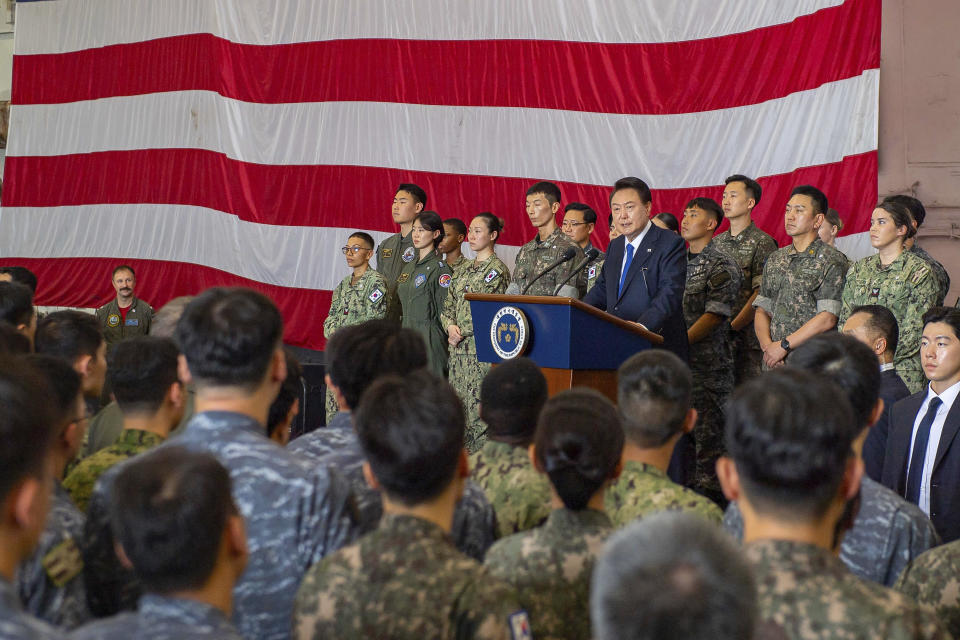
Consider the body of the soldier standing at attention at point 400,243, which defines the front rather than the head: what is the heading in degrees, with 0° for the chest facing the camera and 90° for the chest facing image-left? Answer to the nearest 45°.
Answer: approximately 45°

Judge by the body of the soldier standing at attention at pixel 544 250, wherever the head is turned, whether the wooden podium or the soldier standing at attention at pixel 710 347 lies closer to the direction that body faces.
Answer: the wooden podium

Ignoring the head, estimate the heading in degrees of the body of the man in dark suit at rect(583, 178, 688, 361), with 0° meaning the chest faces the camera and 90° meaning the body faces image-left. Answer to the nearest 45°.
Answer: approximately 45°

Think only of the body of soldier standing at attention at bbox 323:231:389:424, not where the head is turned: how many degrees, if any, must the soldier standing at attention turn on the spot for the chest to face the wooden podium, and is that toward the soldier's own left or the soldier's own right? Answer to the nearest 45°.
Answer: approximately 45° to the soldier's own left
